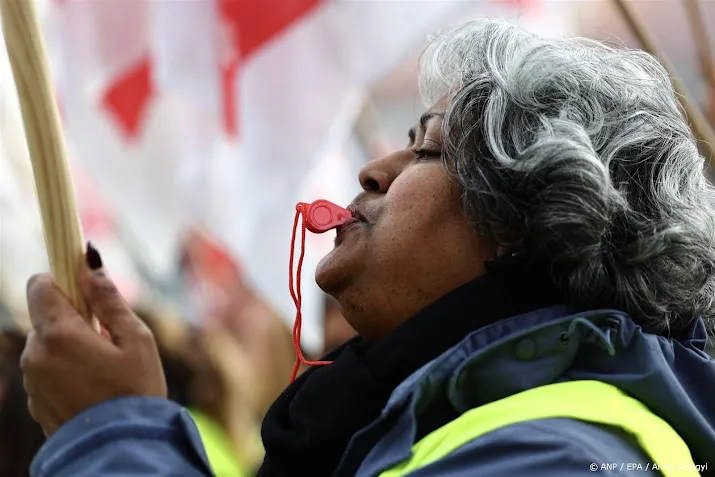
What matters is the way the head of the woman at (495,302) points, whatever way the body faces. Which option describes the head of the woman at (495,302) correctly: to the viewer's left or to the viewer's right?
to the viewer's left

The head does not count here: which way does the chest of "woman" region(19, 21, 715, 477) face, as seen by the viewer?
to the viewer's left

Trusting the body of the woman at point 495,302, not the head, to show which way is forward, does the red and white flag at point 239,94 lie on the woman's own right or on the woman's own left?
on the woman's own right

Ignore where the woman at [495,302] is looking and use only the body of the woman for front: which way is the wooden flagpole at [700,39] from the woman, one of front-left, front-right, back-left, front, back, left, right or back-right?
back-right

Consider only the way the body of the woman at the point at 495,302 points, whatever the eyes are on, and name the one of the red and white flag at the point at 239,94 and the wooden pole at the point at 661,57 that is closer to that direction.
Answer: the red and white flag
